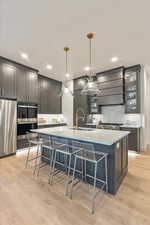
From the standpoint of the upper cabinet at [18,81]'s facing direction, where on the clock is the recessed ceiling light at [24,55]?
The recessed ceiling light is roughly at 1 o'clock from the upper cabinet.

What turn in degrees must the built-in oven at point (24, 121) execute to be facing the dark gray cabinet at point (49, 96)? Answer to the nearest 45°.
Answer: approximately 90° to its left

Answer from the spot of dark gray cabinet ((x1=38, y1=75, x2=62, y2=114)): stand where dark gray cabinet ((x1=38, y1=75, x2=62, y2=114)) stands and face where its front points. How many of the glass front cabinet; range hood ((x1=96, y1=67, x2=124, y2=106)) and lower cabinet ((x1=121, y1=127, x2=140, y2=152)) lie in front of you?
3

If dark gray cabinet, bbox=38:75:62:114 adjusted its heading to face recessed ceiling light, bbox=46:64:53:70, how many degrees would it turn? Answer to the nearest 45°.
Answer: approximately 45° to its right

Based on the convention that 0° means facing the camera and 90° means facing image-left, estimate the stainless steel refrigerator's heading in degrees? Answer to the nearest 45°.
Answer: approximately 315°

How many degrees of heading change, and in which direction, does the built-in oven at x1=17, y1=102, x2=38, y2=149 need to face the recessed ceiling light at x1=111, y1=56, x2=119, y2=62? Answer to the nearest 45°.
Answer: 0° — it already faces it

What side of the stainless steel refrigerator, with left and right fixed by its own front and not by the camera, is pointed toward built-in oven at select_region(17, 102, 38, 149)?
left
